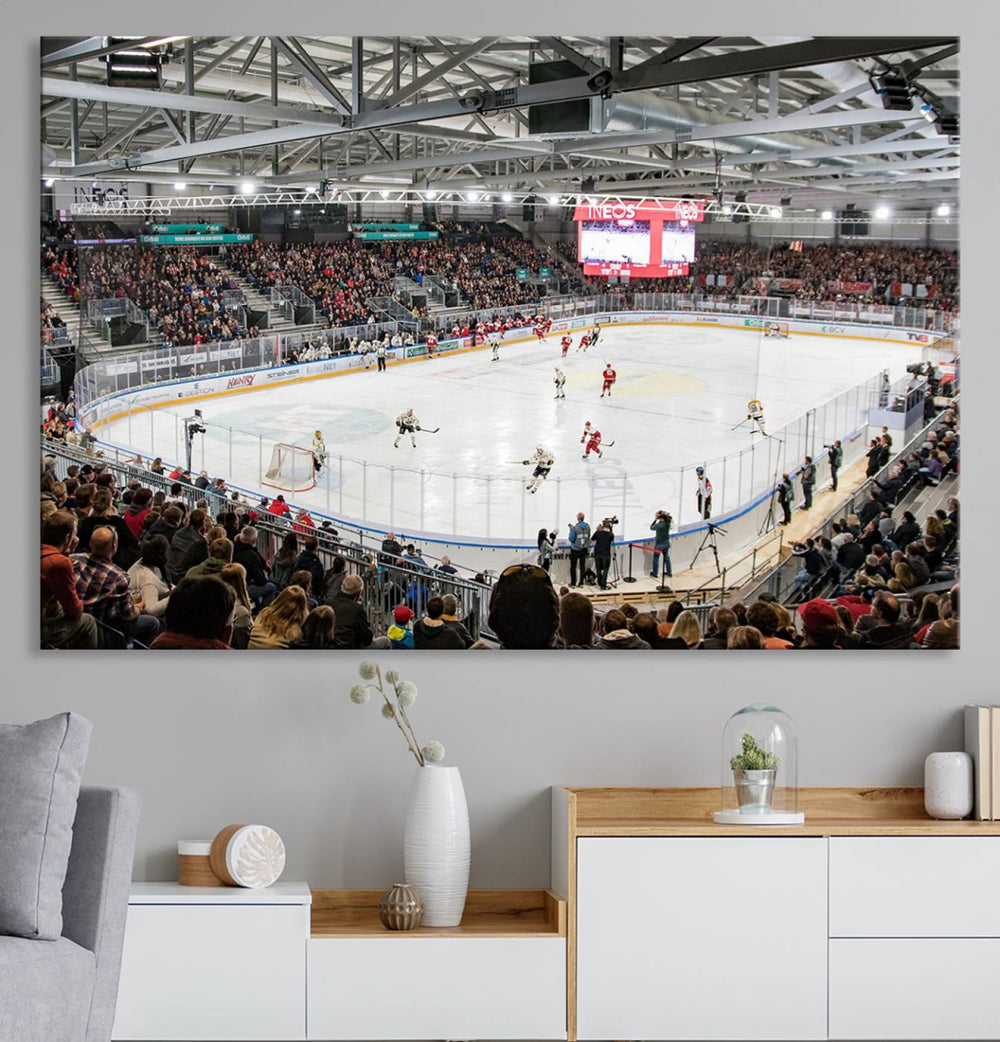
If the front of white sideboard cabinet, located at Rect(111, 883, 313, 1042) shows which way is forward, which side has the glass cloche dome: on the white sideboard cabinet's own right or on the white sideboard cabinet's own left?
on the white sideboard cabinet's own left

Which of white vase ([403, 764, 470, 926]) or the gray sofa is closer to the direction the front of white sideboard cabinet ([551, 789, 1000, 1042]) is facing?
the gray sofa

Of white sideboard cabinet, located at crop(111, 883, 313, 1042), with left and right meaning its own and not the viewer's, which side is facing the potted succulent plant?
left

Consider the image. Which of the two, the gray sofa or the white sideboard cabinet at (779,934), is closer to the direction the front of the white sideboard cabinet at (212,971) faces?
the gray sofa

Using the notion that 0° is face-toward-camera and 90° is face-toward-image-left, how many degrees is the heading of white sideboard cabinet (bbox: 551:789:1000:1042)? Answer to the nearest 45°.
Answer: approximately 0°

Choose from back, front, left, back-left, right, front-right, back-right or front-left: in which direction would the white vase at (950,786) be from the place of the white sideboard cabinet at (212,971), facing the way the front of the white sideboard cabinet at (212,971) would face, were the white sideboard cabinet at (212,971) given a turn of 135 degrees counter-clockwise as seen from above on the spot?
front-right

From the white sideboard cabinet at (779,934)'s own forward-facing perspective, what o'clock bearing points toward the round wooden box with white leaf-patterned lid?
The round wooden box with white leaf-patterned lid is roughly at 3 o'clock from the white sideboard cabinet.

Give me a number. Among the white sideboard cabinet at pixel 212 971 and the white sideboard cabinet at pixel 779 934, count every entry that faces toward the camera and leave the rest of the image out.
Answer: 2

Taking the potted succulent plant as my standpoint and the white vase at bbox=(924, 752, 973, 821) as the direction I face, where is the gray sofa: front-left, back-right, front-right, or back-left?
back-right

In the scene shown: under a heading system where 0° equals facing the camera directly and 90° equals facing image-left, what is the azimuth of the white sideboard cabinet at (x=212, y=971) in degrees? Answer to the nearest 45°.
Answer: approximately 0°
